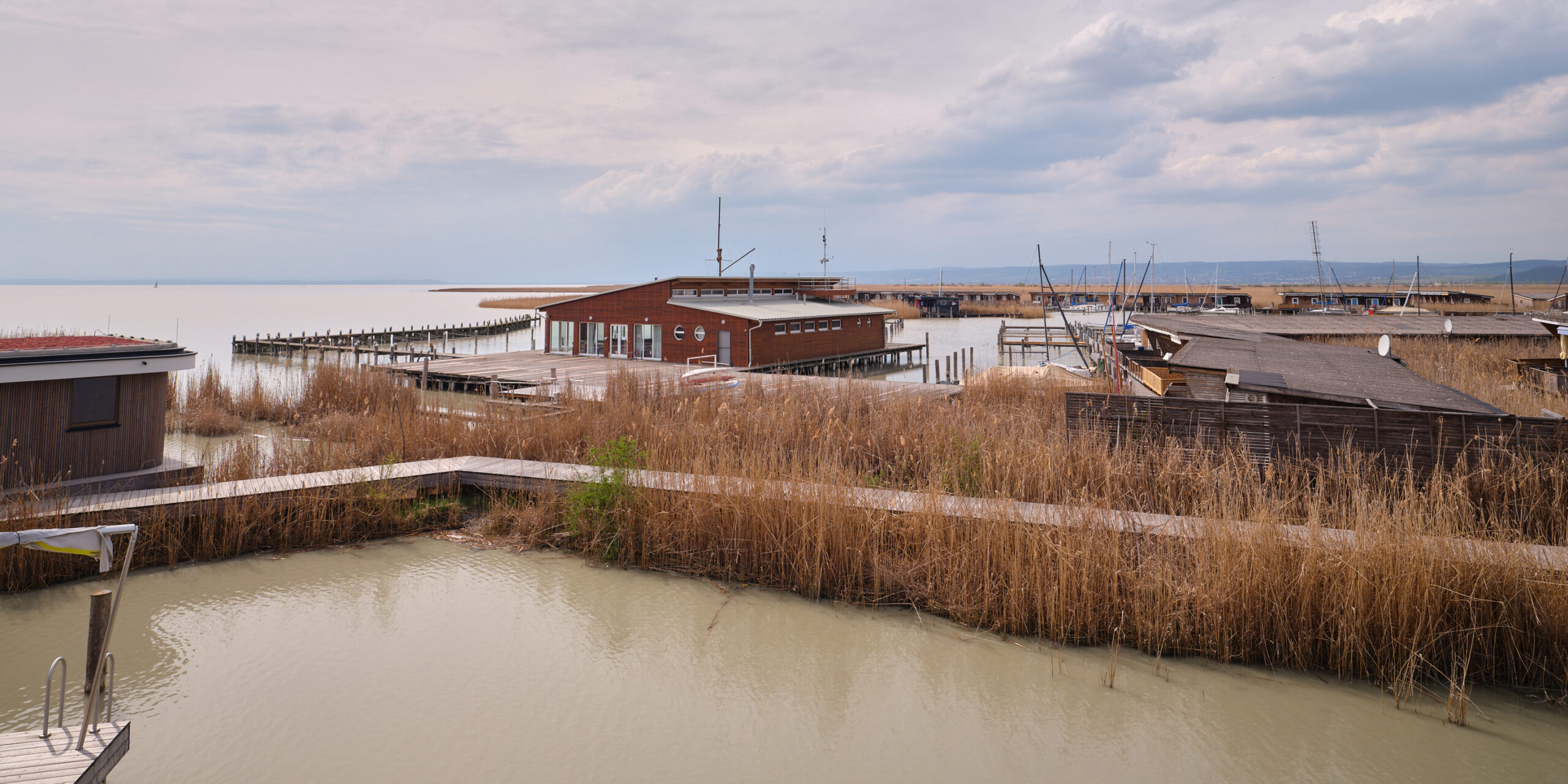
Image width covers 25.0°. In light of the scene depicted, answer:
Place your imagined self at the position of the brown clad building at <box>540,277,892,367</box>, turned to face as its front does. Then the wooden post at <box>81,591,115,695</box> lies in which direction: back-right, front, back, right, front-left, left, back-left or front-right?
front-left

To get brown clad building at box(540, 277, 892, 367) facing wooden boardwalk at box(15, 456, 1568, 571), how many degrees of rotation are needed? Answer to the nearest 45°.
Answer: approximately 45° to its left

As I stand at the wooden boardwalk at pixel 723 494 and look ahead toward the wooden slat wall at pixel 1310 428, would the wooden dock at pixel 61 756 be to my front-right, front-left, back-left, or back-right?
back-right

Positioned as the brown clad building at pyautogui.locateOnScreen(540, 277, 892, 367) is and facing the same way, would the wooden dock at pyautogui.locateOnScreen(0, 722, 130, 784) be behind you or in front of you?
in front

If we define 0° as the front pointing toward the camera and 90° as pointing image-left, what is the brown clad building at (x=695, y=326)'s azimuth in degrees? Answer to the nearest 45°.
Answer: approximately 45°

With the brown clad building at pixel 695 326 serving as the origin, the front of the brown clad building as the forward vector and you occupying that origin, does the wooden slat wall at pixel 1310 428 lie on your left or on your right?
on your left
